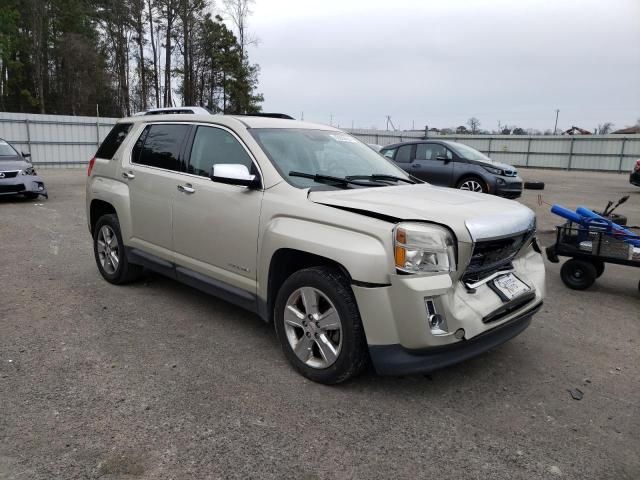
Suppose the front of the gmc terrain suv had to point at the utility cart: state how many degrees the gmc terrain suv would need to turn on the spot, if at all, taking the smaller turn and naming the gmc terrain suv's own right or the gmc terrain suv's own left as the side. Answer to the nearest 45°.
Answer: approximately 90° to the gmc terrain suv's own left

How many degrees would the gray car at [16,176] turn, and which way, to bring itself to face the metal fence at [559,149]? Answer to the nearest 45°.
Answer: approximately 45° to its left

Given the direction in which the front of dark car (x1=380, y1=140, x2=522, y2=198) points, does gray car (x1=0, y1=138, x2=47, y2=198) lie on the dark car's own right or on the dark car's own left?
on the dark car's own right

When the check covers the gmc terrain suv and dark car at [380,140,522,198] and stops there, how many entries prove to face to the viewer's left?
0

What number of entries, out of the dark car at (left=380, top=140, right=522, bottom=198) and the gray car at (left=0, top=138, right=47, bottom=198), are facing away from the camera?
0

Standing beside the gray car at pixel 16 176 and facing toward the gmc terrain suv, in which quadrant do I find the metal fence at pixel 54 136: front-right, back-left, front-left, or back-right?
back-left

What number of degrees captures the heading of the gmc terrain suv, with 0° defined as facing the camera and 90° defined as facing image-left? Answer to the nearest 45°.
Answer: approximately 315°

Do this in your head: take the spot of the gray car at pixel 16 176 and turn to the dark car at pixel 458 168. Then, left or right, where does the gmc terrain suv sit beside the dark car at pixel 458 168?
right

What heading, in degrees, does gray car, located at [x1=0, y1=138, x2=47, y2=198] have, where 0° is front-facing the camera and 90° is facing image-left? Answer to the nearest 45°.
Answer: approximately 315°

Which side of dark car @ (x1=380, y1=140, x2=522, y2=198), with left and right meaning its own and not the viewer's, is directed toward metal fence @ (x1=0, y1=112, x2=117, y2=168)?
back

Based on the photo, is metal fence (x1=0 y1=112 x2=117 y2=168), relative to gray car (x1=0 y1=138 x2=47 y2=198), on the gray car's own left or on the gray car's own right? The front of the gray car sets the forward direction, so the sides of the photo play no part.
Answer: on the gray car's own left

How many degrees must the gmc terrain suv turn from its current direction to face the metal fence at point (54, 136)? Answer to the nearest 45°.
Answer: approximately 180°

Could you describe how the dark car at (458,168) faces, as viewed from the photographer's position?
facing the viewer and to the right of the viewer

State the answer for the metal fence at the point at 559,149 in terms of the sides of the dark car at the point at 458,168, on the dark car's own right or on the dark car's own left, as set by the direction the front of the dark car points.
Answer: on the dark car's own left

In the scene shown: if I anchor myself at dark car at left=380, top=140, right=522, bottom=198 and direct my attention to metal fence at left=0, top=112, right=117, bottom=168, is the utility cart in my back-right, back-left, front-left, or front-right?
back-left

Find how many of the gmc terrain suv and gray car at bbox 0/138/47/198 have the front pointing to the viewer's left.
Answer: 0
